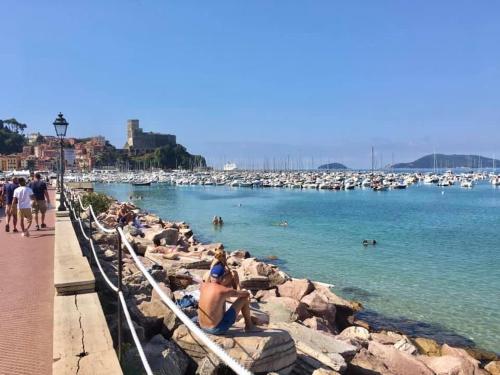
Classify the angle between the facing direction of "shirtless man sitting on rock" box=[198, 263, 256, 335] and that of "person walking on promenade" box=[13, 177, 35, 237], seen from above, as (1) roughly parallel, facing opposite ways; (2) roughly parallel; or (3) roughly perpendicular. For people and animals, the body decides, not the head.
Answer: roughly perpendicular

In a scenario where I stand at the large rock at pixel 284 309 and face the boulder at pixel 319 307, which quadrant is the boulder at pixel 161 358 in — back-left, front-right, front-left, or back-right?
back-right

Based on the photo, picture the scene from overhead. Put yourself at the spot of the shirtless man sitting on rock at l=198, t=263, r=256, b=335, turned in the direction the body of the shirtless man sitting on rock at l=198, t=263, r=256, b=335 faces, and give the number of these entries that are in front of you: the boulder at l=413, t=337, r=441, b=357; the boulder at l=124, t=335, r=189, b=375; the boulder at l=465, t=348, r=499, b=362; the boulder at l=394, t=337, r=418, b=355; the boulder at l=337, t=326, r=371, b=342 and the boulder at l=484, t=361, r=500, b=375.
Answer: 5

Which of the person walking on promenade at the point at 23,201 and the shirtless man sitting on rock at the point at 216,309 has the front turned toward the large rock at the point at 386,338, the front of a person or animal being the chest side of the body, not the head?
the shirtless man sitting on rock

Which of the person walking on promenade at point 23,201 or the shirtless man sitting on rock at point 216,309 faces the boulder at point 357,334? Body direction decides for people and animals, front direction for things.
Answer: the shirtless man sitting on rock

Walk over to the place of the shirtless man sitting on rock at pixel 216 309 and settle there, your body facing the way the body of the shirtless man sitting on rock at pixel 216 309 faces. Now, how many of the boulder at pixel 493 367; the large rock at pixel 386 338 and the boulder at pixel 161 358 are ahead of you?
2

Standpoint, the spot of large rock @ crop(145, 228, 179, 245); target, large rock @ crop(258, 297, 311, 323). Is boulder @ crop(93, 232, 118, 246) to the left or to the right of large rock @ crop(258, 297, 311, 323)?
right

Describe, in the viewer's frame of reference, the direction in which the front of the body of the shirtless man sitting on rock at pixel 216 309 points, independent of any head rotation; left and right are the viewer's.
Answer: facing away from the viewer and to the right of the viewer
